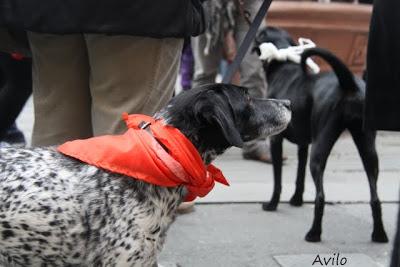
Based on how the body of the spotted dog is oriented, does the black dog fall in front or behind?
in front

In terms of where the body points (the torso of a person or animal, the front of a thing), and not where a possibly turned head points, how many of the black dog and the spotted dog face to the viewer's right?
1

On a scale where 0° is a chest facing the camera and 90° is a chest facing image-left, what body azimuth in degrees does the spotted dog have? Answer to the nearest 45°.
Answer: approximately 270°

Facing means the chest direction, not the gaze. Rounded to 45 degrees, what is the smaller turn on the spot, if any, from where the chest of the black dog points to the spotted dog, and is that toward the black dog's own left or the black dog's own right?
approximately 90° to the black dog's own left

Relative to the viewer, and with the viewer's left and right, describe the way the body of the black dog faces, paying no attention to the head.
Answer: facing away from the viewer and to the left of the viewer
